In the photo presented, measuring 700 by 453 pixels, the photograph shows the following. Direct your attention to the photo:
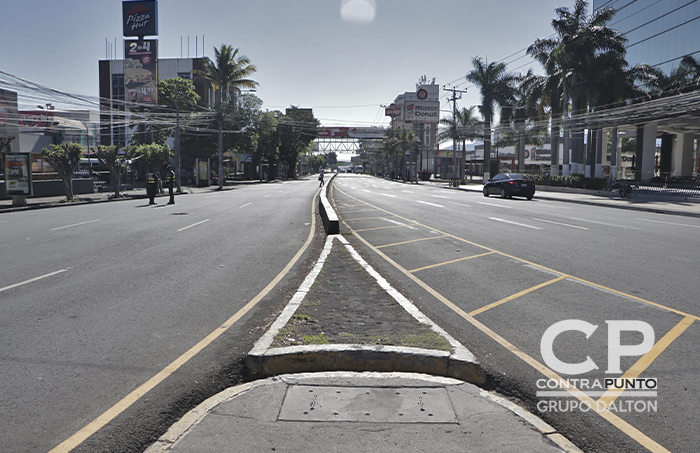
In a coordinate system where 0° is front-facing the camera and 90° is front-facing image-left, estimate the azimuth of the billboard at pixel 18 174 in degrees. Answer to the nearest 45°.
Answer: approximately 0°

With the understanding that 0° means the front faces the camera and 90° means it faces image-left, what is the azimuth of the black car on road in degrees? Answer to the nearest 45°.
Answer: approximately 135°

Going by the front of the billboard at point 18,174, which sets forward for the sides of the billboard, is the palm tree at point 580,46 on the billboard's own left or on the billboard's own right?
on the billboard's own left

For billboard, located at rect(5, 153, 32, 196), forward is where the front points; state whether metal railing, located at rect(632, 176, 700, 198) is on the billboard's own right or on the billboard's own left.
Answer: on the billboard's own left

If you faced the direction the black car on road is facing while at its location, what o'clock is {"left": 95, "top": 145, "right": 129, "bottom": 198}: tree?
The tree is roughly at 10 o'clock from the black car on road.

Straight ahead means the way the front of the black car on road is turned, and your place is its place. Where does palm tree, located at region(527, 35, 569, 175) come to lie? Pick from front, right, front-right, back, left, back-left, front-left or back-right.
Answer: front-right

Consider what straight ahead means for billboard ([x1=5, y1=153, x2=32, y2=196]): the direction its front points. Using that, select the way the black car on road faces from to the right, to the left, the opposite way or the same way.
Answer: the opposite way

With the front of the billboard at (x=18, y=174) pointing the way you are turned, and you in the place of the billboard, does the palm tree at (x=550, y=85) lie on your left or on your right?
on your left

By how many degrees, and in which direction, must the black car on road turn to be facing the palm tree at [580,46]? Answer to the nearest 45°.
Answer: approximately 45° to its right

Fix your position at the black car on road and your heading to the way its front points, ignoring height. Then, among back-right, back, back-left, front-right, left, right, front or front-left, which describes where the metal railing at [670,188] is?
right
